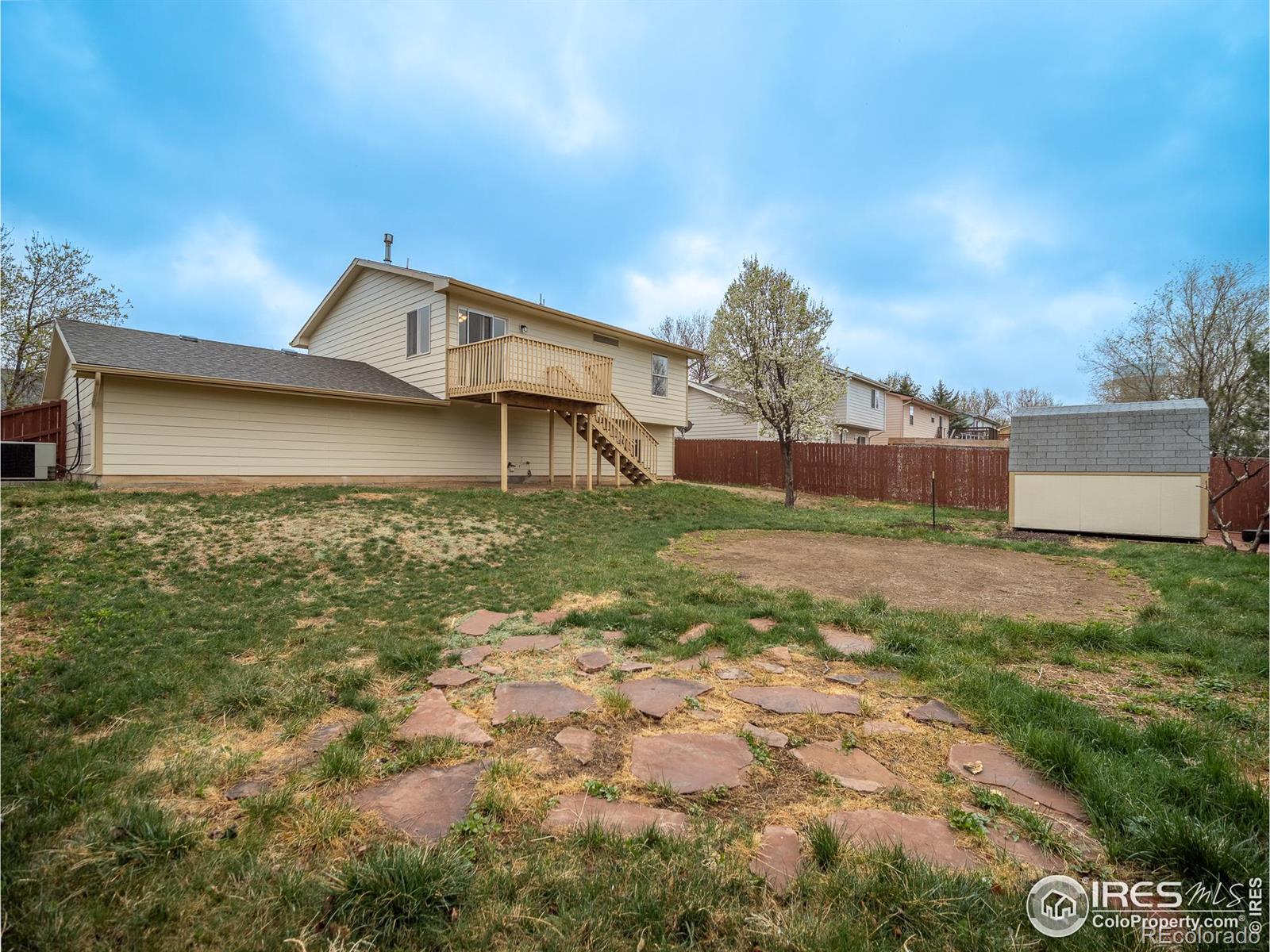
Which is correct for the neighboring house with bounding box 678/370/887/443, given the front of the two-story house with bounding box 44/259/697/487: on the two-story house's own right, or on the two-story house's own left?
on the two-story house's own right

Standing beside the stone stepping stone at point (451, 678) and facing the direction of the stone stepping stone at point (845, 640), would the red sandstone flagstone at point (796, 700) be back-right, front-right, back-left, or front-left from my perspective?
front-right

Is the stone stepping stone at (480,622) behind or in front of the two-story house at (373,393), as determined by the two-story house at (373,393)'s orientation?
behind

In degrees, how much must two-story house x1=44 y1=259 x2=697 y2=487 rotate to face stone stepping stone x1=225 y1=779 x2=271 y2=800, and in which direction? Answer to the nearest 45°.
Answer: approximately 135° to its left

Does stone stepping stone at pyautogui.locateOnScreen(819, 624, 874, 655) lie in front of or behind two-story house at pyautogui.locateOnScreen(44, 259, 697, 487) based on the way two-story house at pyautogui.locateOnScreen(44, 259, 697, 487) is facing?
behind

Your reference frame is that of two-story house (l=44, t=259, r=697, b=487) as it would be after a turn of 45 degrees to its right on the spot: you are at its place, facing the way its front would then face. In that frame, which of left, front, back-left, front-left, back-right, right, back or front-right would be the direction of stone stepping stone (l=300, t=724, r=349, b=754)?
back

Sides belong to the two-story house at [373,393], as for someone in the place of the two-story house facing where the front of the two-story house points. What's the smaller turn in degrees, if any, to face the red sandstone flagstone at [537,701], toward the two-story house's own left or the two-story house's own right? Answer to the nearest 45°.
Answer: approximately 135° to the two-story house's own left

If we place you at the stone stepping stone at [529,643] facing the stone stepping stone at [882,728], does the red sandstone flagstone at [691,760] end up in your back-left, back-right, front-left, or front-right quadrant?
front-right

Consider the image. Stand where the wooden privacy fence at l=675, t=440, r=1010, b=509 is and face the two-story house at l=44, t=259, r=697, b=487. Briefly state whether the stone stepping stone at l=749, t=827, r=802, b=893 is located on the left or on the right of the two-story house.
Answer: left

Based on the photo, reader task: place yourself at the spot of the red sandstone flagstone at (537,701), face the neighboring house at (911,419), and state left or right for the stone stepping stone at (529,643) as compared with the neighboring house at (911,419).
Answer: left

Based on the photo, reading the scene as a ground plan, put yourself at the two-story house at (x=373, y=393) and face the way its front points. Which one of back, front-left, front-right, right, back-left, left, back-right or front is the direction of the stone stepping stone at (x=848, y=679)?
back-left

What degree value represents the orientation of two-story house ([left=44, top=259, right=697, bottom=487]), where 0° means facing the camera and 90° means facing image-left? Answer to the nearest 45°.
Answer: approximately 135°

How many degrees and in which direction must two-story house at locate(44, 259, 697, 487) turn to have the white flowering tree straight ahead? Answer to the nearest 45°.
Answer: approximately 135° to its right

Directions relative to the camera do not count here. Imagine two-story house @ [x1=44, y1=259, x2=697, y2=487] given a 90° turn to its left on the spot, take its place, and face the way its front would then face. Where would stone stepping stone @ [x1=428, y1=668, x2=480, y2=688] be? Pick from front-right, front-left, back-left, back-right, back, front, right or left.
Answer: front-left

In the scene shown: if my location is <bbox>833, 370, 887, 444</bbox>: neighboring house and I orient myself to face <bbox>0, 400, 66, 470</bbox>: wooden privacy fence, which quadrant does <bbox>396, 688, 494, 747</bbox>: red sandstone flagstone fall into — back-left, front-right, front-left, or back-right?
front-left

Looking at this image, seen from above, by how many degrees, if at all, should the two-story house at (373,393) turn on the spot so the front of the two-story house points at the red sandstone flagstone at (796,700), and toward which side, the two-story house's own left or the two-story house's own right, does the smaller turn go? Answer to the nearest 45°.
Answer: approximately 135° to the two-story house's own left
